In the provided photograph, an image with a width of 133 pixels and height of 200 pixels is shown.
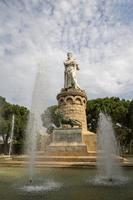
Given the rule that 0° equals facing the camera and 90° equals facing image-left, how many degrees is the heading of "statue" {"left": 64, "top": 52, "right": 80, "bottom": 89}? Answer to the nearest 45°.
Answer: approximately 0°
